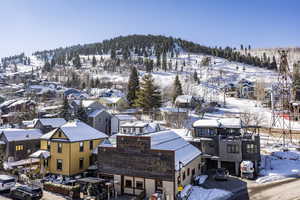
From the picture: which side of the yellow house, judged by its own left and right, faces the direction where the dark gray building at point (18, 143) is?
right

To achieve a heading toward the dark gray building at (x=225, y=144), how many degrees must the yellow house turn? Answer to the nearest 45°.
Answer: approximately 135° to its left

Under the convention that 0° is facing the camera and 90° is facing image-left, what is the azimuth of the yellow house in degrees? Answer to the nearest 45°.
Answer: approximately 45°

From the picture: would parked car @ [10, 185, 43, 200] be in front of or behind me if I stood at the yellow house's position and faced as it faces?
in front

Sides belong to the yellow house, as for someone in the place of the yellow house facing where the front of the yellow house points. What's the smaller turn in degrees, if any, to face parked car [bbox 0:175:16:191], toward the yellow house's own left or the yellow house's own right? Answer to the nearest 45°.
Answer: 0° — it already faces it

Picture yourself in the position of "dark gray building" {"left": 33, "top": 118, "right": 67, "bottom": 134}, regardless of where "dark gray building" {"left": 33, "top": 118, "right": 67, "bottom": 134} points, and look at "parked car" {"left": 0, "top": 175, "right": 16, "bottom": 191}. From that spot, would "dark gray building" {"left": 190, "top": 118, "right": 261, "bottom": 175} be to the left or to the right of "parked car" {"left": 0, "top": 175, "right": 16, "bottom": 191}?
left

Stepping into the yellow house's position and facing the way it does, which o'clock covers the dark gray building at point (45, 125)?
The dark gray building is roughly at 4 o'clock from the yellow house.

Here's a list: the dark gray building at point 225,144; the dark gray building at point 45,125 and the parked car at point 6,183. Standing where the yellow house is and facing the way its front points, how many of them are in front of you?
1

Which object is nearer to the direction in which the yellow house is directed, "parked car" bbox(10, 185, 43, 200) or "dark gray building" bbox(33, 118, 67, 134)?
the parked car

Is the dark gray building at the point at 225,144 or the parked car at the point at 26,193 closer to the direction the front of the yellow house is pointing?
the parked car

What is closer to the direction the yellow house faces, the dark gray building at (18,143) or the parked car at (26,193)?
the parked car
